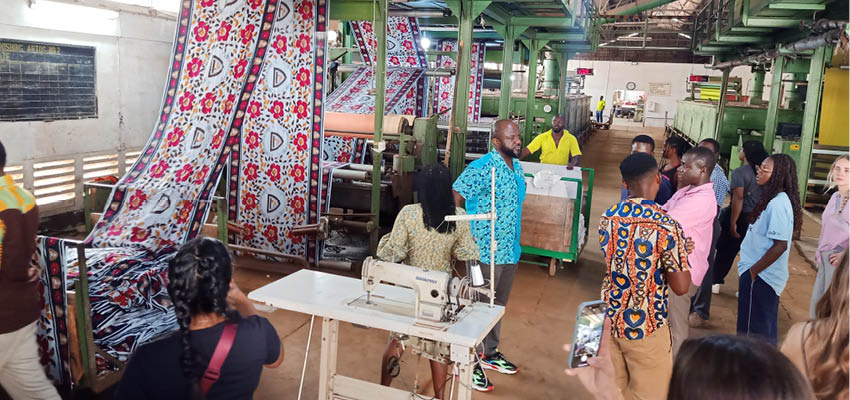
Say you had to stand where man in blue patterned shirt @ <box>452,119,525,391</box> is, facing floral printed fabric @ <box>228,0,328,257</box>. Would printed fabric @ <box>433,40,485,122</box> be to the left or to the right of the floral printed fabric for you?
right

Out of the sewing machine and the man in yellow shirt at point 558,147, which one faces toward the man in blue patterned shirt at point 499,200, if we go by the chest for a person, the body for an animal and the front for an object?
the man in yellow shirt

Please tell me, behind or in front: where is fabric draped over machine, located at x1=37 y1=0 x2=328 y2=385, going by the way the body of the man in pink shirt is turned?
in front

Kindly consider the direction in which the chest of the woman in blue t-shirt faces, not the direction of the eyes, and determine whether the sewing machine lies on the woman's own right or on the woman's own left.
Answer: on the woman's own left

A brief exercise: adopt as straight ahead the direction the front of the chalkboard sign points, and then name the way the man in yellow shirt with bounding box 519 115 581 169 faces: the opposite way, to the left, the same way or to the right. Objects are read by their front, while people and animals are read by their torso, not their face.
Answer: to the right

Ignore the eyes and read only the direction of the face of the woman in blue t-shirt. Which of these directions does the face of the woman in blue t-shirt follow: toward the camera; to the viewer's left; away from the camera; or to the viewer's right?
to the viewer's left

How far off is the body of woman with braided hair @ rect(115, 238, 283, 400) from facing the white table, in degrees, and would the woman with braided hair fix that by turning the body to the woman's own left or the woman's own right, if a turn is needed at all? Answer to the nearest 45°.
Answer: approximately 45° to the woman's own right

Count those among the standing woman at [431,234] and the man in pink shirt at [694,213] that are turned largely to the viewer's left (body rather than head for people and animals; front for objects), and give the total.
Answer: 1

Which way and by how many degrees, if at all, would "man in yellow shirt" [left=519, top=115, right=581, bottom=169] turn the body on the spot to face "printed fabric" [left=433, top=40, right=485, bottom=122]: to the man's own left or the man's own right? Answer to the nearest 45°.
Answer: approximately 180°

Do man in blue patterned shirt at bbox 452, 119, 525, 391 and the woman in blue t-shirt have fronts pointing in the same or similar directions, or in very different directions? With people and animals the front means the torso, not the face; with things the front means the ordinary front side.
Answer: very different directions

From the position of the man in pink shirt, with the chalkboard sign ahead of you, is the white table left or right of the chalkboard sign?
left

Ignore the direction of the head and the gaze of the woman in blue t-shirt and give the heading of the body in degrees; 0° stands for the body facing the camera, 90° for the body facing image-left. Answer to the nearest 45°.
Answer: approximately 90°

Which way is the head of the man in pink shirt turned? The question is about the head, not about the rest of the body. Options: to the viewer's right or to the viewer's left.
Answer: to the viewer's left

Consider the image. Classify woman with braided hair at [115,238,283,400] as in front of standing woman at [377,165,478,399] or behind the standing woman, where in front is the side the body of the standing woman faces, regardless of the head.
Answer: behind
